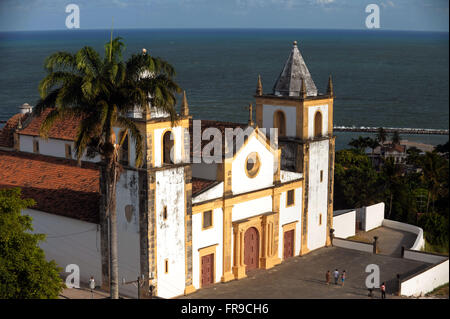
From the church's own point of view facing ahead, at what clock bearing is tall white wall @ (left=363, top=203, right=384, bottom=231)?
The tall white wall is roughly at 9 o'clock from the church.

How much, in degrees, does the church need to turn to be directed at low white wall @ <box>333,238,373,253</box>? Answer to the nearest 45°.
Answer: approximately 90° to its left

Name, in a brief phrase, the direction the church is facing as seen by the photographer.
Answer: facing the viewer and to the right of the viewer

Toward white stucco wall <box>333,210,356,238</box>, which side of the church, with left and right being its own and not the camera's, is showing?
left

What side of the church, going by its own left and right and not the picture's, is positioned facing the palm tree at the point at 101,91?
right

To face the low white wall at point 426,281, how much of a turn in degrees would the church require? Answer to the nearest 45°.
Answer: approximately 45° to its left

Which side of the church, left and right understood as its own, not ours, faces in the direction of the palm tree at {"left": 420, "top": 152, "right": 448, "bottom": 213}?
left

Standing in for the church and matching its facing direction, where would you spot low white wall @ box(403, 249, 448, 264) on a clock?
The low white wall is roughly at 10 o'clock from the church.
